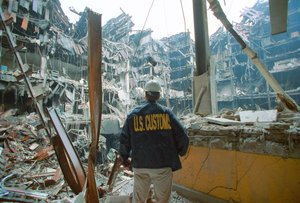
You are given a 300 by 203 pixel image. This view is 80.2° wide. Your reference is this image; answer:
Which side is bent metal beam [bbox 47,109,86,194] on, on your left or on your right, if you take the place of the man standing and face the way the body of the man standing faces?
on your left

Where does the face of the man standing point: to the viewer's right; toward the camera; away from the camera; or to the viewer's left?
away from the camera

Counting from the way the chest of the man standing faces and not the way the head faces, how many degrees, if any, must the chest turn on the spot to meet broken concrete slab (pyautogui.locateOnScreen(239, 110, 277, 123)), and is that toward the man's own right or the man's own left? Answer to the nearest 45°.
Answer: approximately 90° to the man's own right

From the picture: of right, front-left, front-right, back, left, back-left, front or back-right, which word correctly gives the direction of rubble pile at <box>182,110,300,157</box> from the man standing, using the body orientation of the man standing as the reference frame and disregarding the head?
right

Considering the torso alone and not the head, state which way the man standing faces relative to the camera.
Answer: away from the camera
